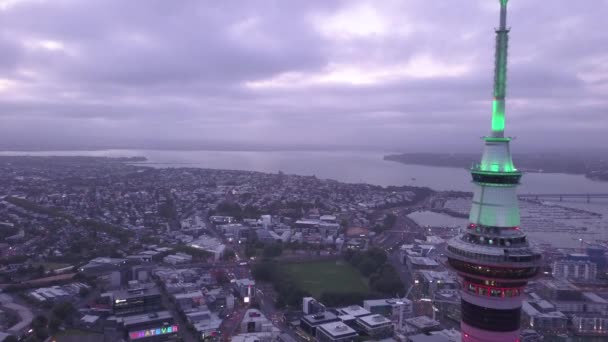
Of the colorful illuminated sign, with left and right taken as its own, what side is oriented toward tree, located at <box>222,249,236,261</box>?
back

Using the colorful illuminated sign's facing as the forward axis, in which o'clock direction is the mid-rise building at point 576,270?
The mid-rise building is roughly at 9 o'clock from the colorful illuminated sign.

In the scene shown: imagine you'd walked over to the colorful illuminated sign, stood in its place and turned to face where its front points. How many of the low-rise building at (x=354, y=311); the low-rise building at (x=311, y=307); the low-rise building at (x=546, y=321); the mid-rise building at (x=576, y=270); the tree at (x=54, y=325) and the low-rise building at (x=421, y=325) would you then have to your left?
5

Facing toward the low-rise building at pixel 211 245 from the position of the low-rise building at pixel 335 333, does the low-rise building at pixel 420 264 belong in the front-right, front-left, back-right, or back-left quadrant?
front-right

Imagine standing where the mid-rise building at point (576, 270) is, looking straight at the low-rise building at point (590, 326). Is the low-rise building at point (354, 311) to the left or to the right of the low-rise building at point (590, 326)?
right

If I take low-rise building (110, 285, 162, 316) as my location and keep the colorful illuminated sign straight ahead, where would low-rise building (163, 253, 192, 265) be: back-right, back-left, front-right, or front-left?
back-left

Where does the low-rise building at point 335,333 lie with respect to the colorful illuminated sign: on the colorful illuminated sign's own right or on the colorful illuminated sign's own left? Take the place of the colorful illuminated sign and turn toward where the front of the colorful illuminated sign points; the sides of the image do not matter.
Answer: on the colorful illuminated sign's own left

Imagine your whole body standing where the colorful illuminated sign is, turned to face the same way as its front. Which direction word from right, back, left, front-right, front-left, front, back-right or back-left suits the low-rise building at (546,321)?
left

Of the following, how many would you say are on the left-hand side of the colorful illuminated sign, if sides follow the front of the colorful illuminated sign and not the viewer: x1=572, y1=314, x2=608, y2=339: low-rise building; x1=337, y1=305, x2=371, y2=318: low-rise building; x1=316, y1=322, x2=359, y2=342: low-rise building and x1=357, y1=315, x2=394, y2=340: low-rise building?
4

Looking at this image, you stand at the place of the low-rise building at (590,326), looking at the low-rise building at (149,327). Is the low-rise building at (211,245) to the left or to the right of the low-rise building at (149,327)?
right

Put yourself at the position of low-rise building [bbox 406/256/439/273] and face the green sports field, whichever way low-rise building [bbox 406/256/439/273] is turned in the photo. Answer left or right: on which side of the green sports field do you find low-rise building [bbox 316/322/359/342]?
left

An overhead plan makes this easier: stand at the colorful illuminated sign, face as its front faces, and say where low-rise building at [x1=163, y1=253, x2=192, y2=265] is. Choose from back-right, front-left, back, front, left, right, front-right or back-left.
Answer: back

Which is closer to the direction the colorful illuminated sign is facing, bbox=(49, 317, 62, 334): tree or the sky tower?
the sky tower

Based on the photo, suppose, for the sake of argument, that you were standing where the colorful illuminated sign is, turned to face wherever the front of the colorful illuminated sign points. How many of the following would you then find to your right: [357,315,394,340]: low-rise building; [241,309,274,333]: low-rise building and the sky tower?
0

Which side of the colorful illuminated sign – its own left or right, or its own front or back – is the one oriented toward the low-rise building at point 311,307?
left

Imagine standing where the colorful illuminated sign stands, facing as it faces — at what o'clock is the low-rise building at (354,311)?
The low-rise building is roughly at 9 o'clock from the colorful illuminated sign.

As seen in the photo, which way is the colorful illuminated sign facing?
toward the camera

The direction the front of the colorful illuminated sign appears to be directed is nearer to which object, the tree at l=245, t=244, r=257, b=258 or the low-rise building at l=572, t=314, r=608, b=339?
the low-rise building

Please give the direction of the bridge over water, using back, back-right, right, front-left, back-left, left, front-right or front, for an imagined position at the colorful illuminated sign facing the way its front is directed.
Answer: back-left

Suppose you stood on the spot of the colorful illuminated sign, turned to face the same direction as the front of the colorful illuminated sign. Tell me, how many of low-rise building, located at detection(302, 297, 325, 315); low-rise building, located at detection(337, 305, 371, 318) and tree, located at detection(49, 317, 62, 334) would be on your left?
2
